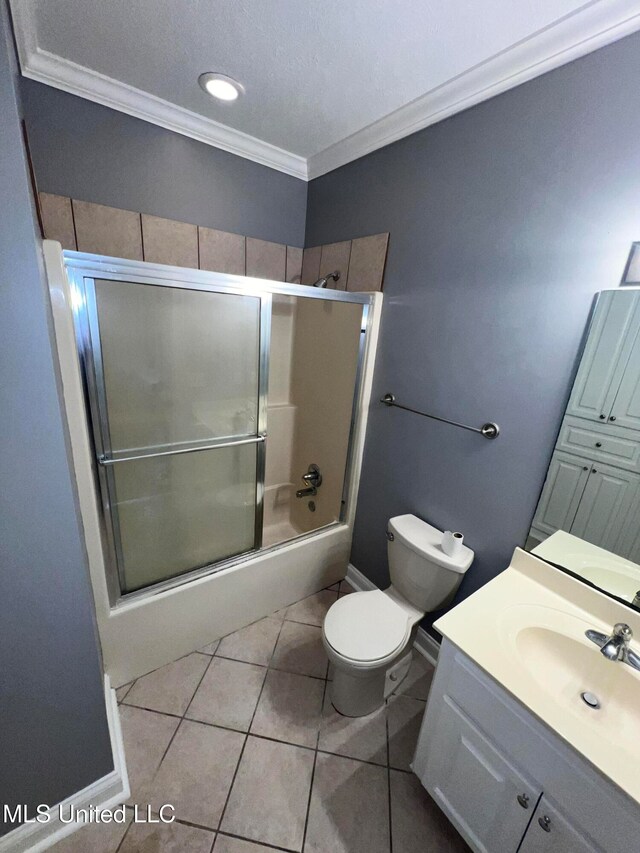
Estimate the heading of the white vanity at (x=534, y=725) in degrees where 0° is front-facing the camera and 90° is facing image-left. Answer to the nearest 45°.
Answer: approximately 45°

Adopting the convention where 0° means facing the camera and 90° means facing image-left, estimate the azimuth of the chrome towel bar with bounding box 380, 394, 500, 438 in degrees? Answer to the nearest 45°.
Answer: approximately 45°

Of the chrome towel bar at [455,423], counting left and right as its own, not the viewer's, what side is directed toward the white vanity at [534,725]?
left

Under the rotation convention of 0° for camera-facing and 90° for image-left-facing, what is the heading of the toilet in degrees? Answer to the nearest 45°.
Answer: approximately 45°

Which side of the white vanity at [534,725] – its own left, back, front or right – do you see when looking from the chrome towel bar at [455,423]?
right

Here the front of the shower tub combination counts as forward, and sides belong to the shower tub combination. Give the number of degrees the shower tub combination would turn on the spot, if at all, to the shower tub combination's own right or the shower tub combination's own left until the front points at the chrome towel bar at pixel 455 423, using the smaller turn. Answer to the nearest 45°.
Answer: approximately 45° to the shower tub combination's own left
